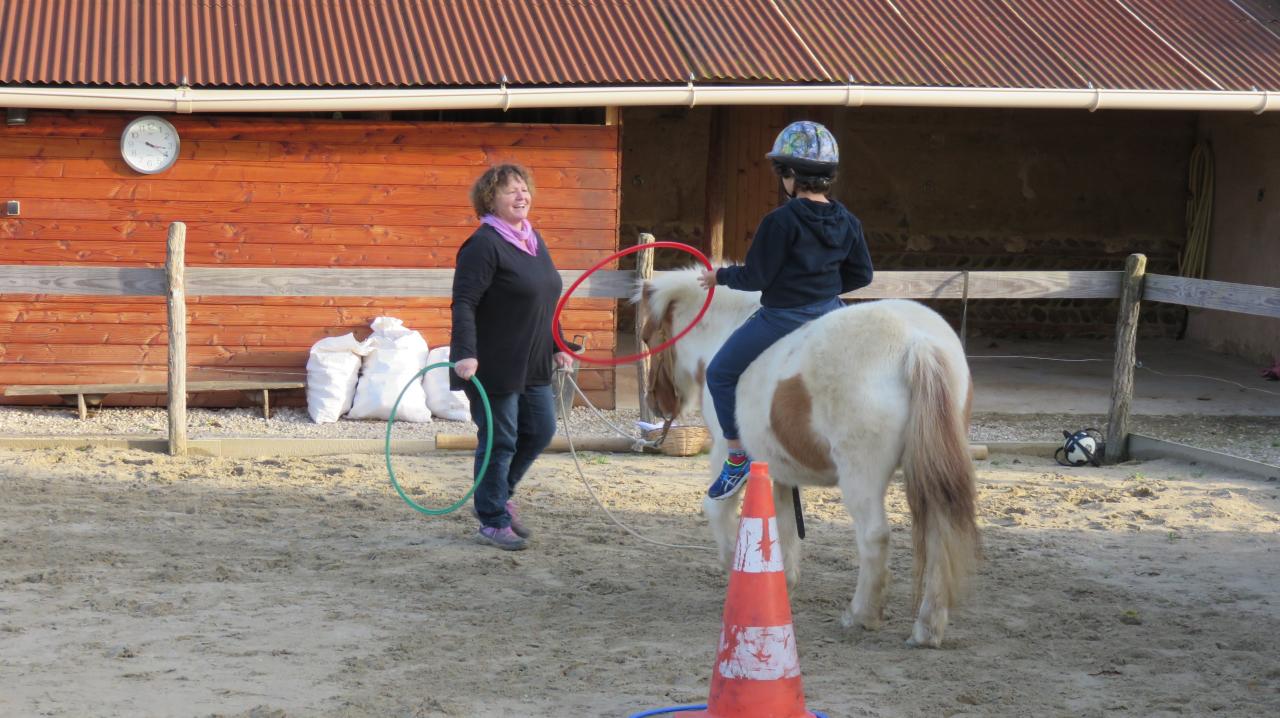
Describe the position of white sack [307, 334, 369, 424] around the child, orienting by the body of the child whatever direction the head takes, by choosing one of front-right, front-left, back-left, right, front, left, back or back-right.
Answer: front

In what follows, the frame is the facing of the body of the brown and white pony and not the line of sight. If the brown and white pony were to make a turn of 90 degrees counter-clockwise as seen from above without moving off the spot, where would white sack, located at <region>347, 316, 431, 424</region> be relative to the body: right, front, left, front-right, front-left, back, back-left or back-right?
right

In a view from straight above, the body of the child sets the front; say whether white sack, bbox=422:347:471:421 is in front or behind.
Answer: in front

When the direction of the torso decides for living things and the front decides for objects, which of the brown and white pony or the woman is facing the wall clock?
the brown and white pony

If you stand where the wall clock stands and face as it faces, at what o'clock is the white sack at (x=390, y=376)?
The white sack is roughly at 10 o'clock from the wall clock.

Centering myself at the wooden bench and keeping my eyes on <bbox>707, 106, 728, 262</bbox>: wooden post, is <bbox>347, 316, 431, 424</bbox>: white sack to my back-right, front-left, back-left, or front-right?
front-right

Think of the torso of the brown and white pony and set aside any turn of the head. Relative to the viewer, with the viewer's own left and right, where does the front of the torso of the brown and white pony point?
facing away from the viewer and to the left of the viewer

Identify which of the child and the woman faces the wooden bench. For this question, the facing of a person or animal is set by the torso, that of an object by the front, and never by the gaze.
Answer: the child

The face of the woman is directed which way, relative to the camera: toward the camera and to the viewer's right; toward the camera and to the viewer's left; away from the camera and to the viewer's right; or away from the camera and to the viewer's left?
toward the camera and to the viewer's right

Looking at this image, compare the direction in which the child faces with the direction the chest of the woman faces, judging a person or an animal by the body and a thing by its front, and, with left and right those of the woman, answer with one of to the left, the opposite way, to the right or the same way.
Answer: the opposite way

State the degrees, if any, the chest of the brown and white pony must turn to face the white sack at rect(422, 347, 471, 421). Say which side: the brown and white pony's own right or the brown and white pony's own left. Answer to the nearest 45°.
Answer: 0° — it already faces it

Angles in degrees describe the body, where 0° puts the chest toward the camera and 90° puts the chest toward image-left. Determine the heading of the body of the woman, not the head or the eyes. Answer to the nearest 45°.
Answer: approximately 315°

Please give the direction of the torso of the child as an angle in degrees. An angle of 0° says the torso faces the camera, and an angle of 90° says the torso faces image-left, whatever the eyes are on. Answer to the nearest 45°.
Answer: approximately 135°

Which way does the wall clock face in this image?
toward the camera

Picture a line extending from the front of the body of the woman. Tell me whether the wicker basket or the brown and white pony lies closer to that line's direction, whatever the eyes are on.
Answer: the brown and white pony

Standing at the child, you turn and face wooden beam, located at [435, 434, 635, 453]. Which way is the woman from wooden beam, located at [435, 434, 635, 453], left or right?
left

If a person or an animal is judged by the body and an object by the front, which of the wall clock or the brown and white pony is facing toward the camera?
the wall clock

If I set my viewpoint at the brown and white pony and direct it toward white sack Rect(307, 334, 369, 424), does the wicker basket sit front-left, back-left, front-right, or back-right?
front-right
